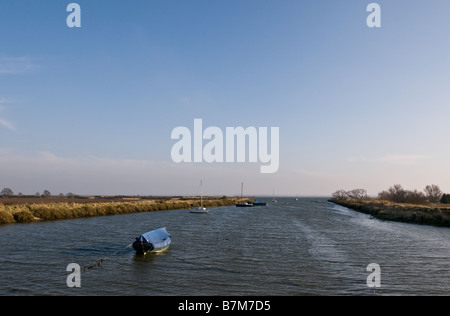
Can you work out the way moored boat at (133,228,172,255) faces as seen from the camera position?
facing away from the viewer and to the right of the viewer
